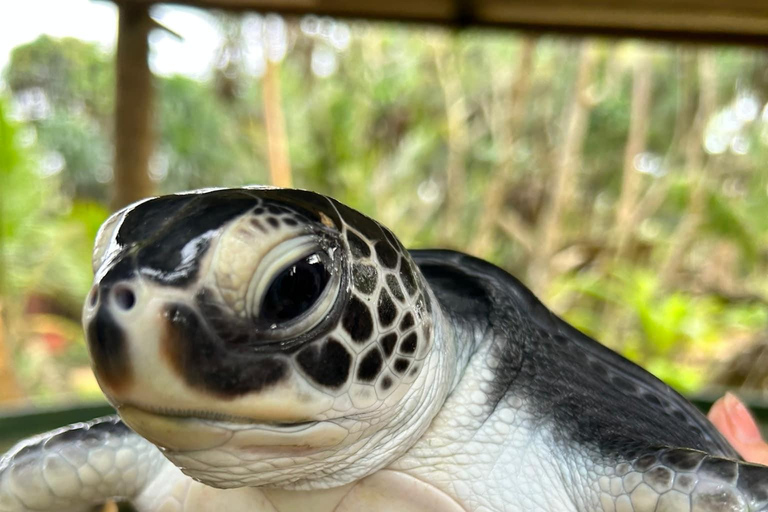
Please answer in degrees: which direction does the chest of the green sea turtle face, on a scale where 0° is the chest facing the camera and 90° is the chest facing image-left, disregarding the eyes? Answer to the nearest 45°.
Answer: approximately 45°

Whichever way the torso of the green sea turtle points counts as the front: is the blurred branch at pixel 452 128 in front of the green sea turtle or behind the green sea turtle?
behind

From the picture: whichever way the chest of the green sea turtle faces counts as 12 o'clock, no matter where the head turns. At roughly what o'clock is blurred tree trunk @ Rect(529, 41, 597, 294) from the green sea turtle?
The blurred tree trunk is roughly at 5 o'clock from the green sea turtle.

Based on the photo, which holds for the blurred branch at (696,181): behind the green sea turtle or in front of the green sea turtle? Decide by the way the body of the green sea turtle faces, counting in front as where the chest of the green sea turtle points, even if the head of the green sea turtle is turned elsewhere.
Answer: behind

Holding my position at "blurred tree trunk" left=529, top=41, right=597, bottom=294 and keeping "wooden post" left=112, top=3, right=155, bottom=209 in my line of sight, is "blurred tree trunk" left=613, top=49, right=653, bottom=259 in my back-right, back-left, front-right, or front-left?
back-left

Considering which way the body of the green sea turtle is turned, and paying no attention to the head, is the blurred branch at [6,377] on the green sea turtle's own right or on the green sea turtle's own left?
on the green sea turtle's own right

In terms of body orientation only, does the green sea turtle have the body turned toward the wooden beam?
no

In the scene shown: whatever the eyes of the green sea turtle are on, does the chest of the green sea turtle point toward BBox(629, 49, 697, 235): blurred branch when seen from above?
no

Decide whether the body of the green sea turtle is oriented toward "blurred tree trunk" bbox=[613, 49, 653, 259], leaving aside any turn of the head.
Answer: no
